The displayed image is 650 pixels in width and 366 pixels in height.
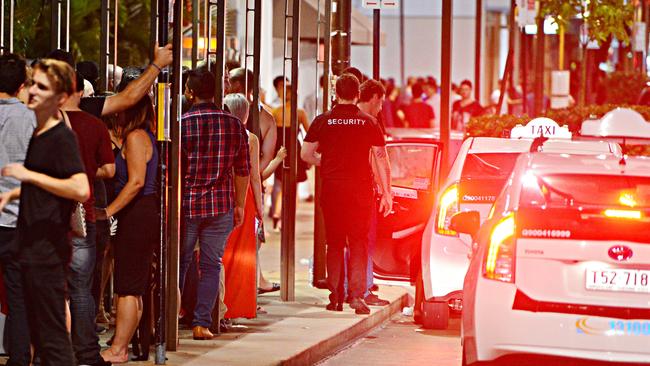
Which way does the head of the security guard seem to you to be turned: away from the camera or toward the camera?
away from the camera

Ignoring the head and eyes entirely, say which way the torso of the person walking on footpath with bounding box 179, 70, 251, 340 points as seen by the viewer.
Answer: away from the camera

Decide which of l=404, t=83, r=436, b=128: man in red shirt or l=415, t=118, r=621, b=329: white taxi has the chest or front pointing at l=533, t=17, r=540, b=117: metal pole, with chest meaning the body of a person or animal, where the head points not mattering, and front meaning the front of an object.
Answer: the white taxi

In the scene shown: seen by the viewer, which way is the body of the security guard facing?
away from the camera

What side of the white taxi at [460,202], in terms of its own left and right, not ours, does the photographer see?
back

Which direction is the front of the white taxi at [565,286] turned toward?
away from the camera

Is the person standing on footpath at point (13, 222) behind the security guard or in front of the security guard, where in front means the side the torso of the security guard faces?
behind

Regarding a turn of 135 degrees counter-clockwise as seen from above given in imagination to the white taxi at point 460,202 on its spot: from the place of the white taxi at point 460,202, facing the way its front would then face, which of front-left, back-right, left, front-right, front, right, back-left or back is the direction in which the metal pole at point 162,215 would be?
front
